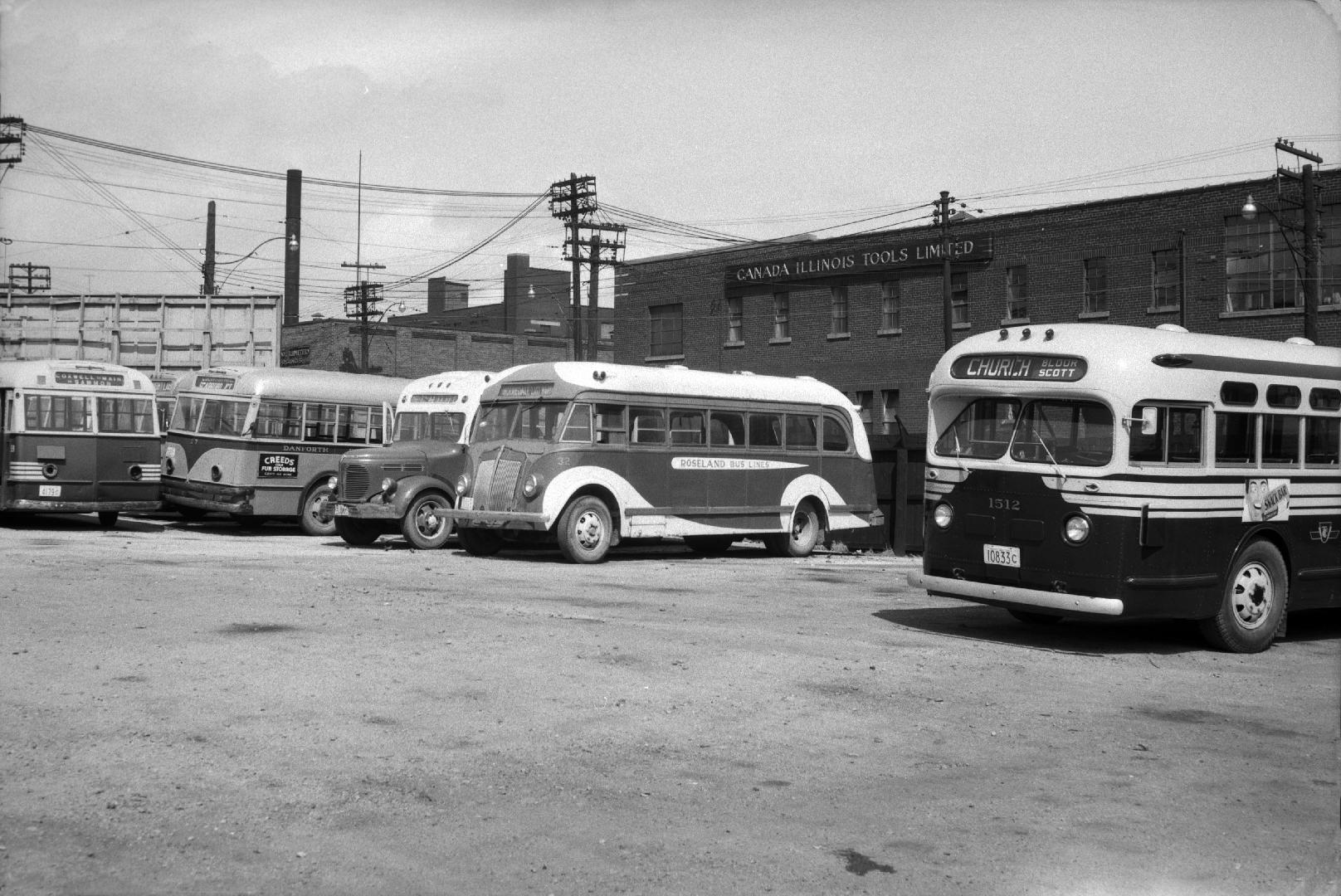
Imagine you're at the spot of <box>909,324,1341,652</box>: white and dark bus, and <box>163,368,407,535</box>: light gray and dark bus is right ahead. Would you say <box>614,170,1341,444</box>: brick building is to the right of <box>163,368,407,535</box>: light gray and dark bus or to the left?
right

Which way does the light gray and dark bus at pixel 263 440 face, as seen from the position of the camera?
facing the viewer and to the left of the viewer

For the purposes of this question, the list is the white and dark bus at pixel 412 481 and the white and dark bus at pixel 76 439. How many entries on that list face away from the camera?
0

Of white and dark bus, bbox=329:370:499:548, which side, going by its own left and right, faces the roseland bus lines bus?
left

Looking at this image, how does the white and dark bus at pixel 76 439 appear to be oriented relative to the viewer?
toward the camera

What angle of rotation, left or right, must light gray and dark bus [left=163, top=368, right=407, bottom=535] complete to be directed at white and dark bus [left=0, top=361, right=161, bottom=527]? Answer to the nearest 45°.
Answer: approximately 45° to its right

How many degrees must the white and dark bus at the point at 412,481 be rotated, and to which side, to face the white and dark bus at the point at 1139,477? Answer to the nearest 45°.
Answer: approximately 90° to its left

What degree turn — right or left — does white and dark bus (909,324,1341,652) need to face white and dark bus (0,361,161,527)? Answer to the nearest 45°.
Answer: approximately 45° to its right

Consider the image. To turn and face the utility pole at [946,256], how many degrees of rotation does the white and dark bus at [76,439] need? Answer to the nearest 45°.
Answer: approximately 90° to its left

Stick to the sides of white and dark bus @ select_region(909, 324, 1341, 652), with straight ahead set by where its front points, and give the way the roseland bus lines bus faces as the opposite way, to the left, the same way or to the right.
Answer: the same way

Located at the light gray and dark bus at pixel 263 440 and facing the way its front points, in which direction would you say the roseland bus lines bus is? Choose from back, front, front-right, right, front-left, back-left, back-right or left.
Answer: left

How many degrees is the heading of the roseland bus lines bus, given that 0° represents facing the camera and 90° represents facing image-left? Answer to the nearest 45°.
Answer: approximately 45°

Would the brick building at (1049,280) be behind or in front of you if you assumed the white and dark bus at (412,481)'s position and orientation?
behind

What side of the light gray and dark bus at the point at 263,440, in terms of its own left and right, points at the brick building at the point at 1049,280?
back

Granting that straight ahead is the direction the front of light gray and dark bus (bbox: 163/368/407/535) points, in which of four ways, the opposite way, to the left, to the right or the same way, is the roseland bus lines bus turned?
the same way

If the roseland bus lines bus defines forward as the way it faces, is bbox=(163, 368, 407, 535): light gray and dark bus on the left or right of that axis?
on its right

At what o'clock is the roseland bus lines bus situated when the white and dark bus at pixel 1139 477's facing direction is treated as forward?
The roseland bus lines bus is roughly at 3 o'clock from the white and dark bus.
